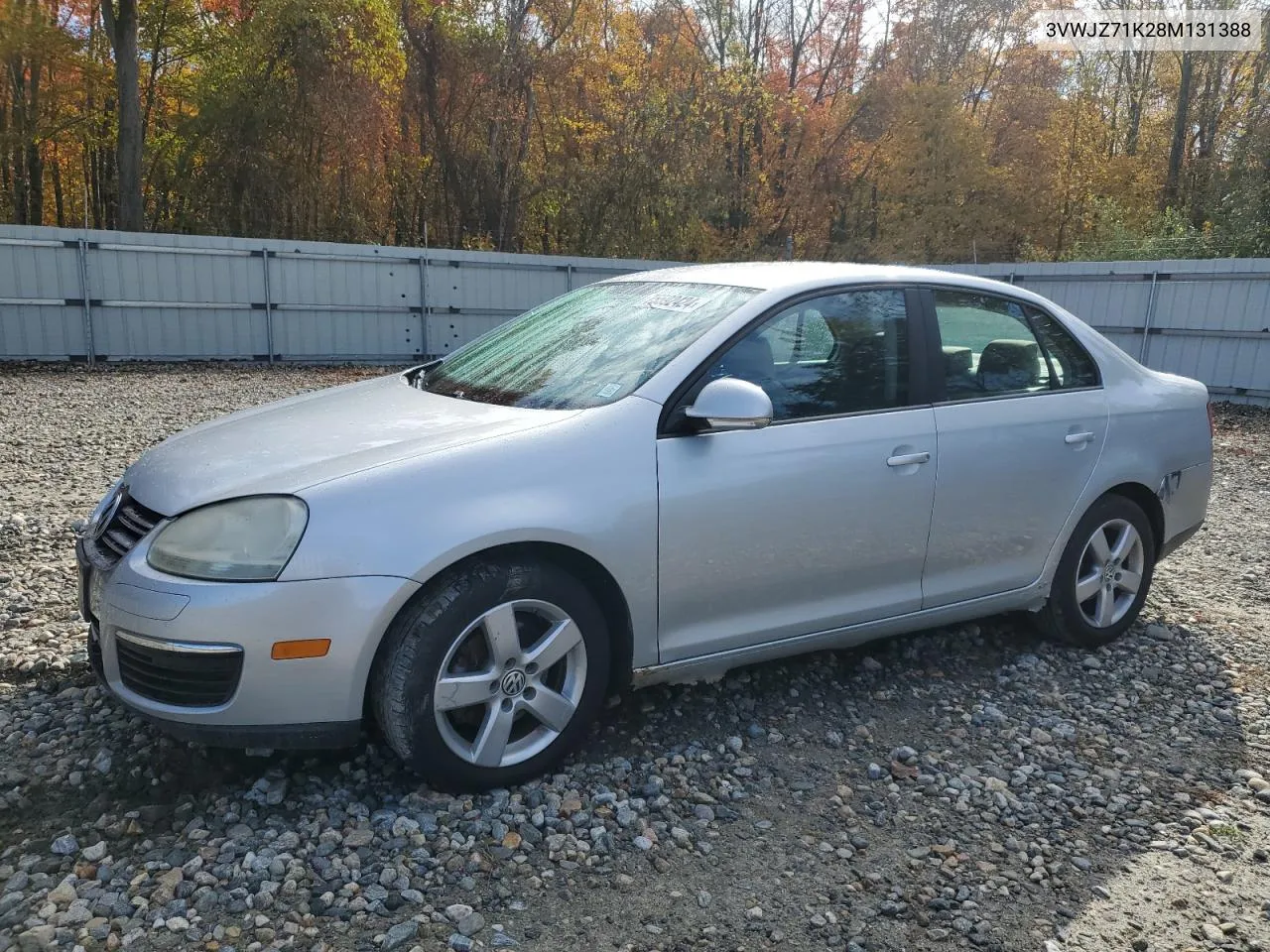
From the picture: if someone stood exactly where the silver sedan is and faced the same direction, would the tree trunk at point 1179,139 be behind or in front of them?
behind

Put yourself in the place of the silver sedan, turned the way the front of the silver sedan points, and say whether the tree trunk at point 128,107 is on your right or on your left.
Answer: on your right

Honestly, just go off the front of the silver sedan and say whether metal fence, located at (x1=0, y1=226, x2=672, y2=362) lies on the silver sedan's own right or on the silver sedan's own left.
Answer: on the silver sedan's own right

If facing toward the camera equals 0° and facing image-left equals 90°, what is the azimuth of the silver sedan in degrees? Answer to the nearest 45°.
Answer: approximately 45°

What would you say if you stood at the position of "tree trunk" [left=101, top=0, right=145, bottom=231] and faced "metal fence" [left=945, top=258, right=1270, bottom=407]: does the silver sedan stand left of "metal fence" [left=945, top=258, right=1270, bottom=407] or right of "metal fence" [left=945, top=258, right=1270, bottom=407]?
right

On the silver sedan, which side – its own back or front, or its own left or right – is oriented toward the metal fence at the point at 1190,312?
back
